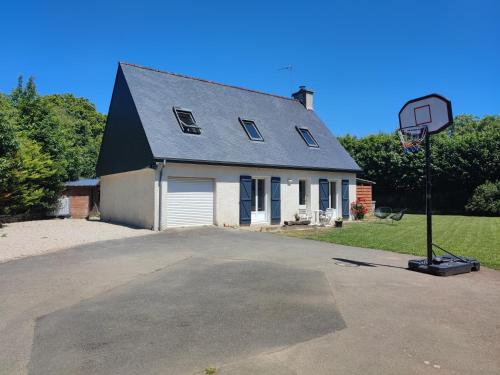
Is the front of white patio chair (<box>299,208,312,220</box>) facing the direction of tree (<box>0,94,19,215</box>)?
no

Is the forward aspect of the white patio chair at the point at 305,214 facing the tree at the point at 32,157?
no

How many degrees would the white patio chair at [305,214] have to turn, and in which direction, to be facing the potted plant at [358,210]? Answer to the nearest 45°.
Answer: approximately 90° to its left

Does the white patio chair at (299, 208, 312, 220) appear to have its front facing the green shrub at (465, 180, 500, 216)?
no

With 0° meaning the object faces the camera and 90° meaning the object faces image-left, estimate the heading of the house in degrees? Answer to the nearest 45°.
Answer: approximately 315°

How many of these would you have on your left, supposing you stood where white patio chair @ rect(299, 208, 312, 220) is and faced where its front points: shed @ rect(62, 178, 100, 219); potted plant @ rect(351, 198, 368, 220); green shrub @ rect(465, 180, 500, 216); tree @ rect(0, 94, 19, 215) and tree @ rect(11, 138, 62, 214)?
2

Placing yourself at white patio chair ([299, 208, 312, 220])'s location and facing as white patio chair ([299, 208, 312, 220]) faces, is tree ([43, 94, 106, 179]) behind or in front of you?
behind

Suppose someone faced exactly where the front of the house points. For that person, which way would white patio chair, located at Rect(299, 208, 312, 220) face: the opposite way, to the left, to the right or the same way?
the same way

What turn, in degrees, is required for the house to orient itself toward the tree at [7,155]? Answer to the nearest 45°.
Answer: approximately 135° to its right

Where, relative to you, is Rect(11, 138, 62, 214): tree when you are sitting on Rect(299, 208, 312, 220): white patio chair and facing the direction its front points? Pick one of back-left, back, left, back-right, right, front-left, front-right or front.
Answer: back-right

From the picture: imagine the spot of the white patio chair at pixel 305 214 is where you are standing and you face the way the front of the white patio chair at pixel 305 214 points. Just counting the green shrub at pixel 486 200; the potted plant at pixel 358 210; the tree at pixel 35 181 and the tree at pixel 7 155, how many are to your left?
2

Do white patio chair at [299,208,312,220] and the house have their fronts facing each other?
no

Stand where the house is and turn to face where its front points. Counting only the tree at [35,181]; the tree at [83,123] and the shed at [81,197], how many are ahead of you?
0

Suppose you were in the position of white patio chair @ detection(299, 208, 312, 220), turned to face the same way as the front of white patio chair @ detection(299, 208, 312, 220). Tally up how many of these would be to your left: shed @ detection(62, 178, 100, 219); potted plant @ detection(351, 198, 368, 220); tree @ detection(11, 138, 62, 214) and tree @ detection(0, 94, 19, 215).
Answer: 1

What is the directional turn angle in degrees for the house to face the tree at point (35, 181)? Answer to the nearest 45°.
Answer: approximately 135° to its right

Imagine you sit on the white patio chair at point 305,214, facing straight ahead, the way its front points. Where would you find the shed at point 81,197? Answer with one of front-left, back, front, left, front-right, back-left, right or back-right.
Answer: back-right

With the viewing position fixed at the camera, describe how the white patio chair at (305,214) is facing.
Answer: facing the viewer and to the right of the viewer
